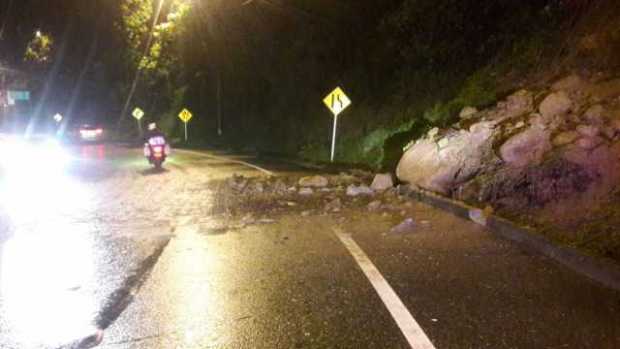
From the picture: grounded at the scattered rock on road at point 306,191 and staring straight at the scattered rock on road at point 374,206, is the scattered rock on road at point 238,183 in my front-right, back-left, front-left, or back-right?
back-right

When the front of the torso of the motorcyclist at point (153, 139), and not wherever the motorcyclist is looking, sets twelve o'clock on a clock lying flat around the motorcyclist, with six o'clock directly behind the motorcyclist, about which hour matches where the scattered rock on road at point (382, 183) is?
The scattered rock on road is roughly at 5 o'clock from the motorcyclist.

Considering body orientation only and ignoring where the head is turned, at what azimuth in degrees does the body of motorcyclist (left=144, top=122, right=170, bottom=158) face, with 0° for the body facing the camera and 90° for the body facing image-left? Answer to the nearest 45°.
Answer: approximately 180°

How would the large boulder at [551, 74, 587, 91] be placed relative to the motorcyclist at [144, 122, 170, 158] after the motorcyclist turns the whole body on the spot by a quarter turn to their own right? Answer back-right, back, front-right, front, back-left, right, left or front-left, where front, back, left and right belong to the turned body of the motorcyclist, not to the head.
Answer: front-right

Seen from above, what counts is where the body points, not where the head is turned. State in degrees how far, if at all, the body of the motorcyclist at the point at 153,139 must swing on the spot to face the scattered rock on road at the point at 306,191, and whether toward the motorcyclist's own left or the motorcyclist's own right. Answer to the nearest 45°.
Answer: approximately 135° to the motorcyclist's own right

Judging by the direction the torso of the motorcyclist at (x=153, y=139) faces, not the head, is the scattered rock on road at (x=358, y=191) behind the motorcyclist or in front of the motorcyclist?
behind

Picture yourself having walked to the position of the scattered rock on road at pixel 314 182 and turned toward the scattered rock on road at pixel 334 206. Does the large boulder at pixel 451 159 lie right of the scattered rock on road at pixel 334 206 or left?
left

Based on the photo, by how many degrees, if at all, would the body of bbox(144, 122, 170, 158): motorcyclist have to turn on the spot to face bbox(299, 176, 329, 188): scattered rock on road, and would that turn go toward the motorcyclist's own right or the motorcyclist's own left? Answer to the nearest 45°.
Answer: approximately 135° to the motorcyclist's own right

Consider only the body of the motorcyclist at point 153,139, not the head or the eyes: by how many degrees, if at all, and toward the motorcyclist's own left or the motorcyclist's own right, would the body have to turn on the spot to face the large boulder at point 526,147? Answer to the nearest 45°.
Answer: approximately 135° to the motorcyclist's own right

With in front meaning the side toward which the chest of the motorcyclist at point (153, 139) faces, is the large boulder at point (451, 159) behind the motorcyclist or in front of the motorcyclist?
behind

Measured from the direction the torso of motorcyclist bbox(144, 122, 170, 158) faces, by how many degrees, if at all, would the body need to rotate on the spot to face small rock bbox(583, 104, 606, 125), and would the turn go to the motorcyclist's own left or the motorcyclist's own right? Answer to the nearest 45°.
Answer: approximately 135° to the motorcyclist's own right

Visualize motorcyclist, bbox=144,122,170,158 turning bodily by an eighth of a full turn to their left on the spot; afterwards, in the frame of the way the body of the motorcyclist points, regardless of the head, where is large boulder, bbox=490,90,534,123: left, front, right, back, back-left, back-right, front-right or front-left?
back
